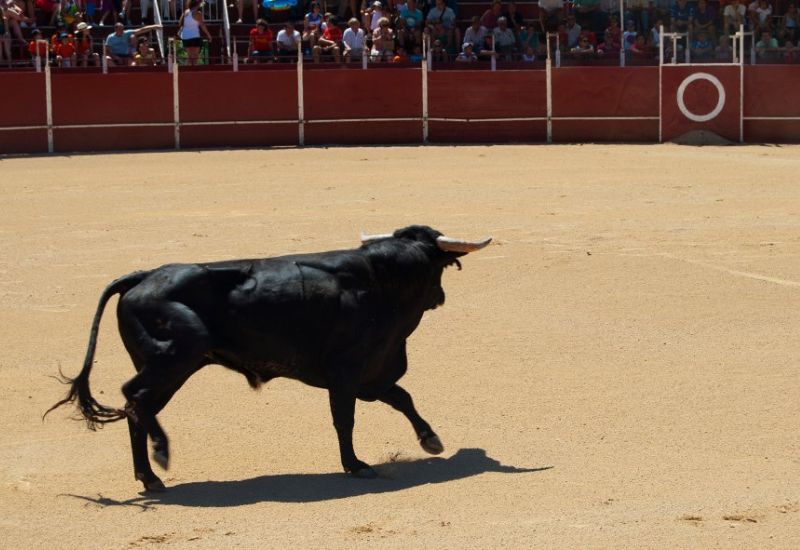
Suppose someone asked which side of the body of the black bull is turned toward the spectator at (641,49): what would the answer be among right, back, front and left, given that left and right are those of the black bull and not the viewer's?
left

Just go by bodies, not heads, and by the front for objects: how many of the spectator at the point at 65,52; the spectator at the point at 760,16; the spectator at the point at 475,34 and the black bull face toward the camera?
3

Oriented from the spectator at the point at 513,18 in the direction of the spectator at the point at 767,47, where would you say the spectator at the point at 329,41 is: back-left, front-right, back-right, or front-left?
back-right

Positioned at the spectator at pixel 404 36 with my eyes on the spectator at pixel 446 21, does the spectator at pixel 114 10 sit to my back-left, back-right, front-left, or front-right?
back-left

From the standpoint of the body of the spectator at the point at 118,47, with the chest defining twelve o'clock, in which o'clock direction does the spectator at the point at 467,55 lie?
the spectator at the point at 467,55 is roughly at 9 o'clock from the spectator at the point at 118,47.

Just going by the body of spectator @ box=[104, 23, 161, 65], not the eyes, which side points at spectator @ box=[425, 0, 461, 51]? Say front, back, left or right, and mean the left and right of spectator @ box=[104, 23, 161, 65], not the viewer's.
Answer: left

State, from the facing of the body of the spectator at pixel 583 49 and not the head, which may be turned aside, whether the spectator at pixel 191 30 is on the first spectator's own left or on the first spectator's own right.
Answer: on the first spectator's own right

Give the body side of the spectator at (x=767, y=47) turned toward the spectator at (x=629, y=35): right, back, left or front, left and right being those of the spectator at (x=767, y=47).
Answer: right

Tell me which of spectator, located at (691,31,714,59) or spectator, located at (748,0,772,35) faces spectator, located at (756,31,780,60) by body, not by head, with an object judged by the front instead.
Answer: spectator, located at (748,0,772,35)
